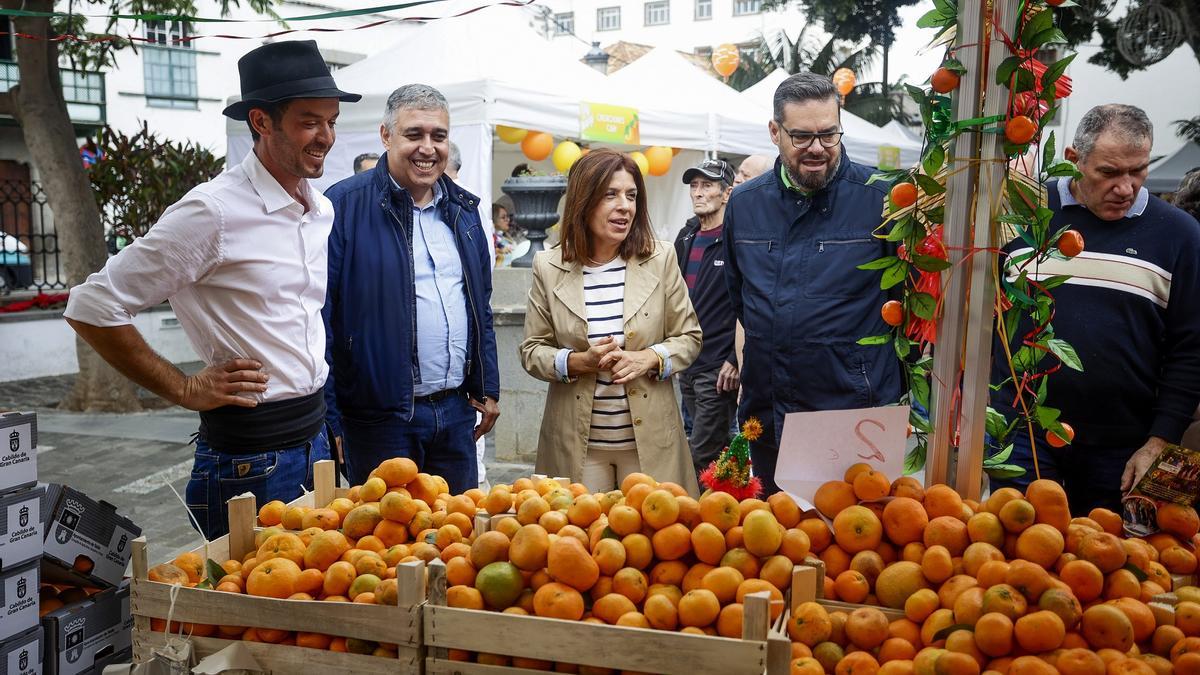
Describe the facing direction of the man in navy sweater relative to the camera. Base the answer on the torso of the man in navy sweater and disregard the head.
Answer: toward the camera

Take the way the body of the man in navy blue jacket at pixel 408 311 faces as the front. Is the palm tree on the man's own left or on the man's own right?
on the man's own left

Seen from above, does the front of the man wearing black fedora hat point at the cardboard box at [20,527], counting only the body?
no

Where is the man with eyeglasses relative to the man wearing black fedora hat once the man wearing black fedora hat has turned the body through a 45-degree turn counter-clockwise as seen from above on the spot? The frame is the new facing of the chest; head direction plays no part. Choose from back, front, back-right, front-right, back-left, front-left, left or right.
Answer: front

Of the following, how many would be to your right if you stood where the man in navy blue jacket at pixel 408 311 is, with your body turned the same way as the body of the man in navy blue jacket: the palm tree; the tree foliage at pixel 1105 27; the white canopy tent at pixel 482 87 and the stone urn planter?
0

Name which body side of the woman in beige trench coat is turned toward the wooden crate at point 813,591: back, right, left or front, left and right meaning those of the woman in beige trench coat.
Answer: front

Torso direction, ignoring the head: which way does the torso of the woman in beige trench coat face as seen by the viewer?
toward the camera

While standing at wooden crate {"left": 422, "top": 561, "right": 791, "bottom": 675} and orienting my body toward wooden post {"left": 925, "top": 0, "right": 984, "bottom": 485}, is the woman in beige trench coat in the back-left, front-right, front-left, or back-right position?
front-left

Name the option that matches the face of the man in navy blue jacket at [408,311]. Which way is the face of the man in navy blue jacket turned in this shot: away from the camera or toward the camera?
toward the camera

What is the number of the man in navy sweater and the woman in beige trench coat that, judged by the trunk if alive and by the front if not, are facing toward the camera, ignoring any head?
2

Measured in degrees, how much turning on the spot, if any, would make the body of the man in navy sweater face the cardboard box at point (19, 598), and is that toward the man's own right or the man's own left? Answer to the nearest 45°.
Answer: approximately 45° to the man's own right
